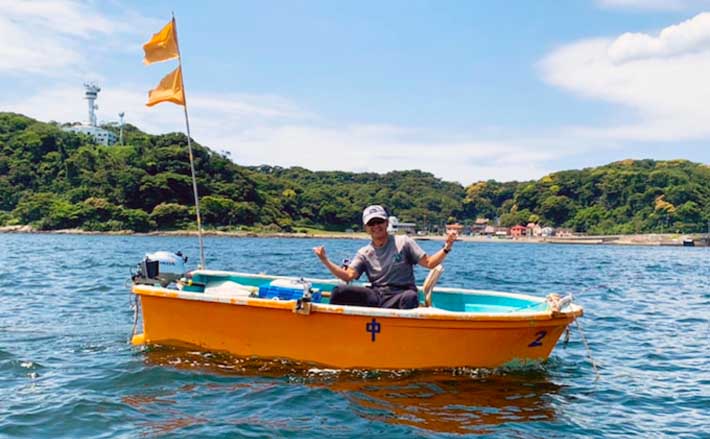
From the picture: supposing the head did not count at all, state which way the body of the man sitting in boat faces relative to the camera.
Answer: toward the camera
